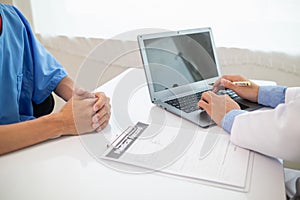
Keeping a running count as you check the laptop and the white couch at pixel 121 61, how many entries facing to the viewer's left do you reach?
0

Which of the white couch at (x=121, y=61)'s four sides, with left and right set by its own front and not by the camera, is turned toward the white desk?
front

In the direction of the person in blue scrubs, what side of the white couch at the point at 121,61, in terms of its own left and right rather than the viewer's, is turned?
front

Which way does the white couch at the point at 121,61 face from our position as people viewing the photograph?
facing the viewer

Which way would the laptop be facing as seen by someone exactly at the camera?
facing the viewer and to the right of the viewer
